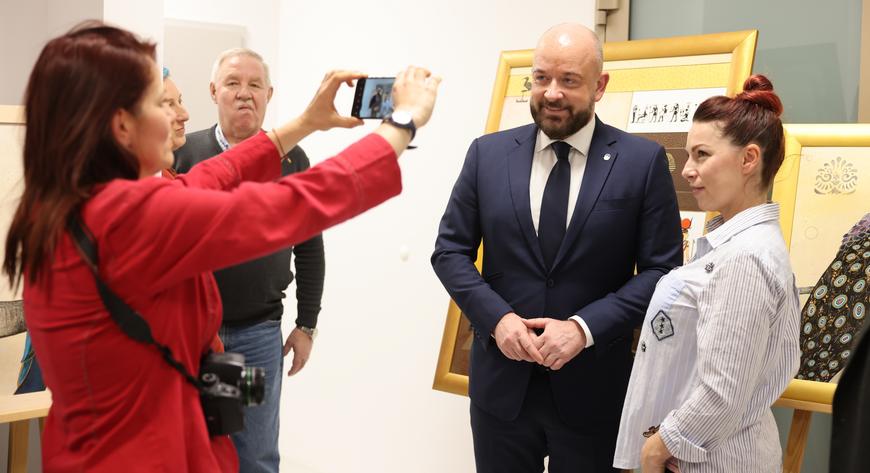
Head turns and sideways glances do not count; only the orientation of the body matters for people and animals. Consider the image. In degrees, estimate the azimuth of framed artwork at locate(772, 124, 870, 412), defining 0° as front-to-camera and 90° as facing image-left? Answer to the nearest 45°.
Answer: approximately 0°

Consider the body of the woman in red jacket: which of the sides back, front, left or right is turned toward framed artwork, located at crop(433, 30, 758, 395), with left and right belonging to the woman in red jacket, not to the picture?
front

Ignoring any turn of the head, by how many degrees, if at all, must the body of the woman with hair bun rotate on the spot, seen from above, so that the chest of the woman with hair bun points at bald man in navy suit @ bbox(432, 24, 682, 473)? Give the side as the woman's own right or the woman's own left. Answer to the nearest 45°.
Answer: approximately 45° to the woman's own right

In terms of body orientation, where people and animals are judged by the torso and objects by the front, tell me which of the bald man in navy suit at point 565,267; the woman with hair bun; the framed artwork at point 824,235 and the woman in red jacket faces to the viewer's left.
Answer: the woman with hair bun

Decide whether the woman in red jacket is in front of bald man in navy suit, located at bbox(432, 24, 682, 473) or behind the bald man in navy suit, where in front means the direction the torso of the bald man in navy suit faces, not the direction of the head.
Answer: in front

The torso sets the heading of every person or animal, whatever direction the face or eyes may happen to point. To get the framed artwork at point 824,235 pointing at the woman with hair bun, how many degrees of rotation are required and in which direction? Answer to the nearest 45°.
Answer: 0° — it already faces them

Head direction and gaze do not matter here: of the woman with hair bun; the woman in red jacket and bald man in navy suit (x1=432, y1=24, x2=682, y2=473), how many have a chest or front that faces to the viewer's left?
1
